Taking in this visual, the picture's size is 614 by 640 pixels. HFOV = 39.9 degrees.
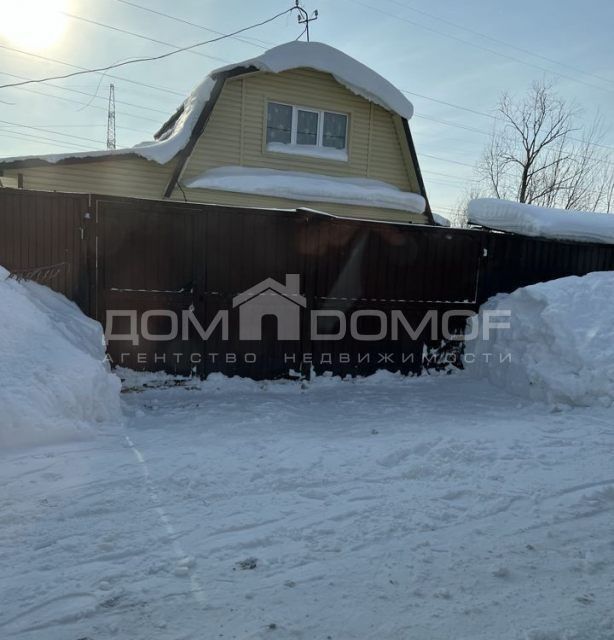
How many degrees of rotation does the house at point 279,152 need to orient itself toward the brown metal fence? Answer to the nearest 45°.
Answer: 0° — it already faces it

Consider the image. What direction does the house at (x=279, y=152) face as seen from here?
toward the camera

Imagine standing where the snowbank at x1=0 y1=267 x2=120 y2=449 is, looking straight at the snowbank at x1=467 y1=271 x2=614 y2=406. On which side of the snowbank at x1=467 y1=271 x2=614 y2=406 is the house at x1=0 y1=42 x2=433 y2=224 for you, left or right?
left

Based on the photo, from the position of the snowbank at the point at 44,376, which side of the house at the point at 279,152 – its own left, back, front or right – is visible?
front

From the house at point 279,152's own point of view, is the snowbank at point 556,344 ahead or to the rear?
ahead
